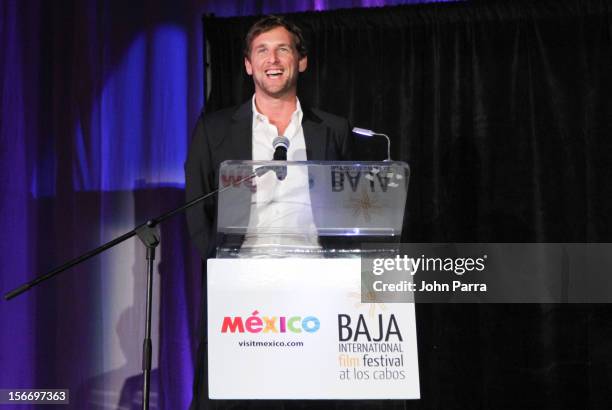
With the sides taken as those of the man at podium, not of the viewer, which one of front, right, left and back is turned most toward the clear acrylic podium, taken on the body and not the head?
front

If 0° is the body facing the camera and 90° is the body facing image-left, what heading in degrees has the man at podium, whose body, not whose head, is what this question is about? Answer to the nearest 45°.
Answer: approximately 0°
